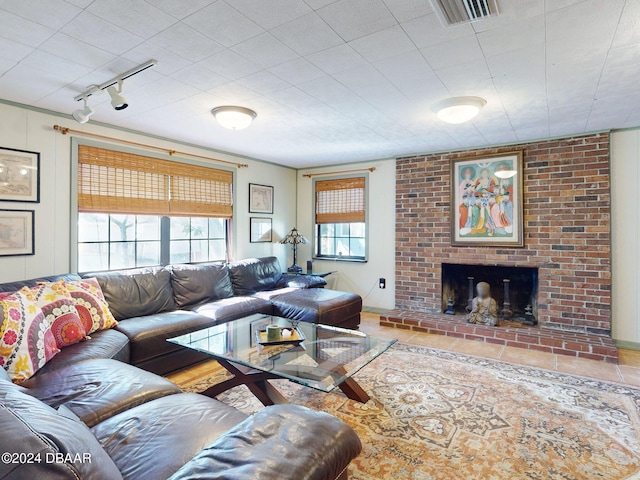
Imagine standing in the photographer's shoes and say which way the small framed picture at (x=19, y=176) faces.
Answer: facing the viewer and to the right of the viewer

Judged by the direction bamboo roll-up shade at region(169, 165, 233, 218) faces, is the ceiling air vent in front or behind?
in front

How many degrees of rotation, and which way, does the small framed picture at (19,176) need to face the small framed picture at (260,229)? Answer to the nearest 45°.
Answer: approximately 45° to its left

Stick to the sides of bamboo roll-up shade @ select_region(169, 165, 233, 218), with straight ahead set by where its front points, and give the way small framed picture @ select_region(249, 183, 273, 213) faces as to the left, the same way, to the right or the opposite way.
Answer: the same way

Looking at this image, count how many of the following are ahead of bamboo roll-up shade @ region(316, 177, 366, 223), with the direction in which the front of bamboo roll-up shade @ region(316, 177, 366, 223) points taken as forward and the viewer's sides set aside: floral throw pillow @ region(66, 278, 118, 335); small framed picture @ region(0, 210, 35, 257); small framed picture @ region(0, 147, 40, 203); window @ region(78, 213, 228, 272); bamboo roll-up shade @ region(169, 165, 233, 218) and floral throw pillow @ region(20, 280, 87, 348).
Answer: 6

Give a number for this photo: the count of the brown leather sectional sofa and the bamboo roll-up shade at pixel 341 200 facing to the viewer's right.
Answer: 1

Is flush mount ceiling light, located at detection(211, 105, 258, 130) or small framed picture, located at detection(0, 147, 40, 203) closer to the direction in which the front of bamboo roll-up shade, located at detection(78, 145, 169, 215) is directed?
the flush mount ceiling light

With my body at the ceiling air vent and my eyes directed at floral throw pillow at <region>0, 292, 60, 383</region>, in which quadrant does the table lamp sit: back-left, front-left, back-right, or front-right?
front-right

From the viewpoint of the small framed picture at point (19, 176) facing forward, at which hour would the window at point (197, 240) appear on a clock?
The window is roughly at 10 o'clock from the small framed picture.

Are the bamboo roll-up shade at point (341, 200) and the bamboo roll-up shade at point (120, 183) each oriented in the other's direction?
no

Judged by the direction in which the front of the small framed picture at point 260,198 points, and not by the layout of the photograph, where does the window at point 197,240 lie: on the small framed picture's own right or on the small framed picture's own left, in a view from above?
on the small framed picture's own right

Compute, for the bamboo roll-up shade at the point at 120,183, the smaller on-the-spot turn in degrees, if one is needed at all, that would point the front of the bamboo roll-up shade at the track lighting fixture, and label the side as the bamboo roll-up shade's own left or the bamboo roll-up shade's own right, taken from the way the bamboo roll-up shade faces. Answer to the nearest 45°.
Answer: approximately 45° to the bamboo roll-up shade's own right

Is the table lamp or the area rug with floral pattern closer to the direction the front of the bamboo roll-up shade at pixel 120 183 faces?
the area rug with floral pattern

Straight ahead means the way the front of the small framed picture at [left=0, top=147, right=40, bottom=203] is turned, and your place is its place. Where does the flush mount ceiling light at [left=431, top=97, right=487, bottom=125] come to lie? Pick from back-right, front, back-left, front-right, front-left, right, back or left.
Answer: front

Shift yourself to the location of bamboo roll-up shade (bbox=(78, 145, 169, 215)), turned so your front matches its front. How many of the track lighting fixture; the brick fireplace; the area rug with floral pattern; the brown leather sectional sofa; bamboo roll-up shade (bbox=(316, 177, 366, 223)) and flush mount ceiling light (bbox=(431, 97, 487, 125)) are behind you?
0
